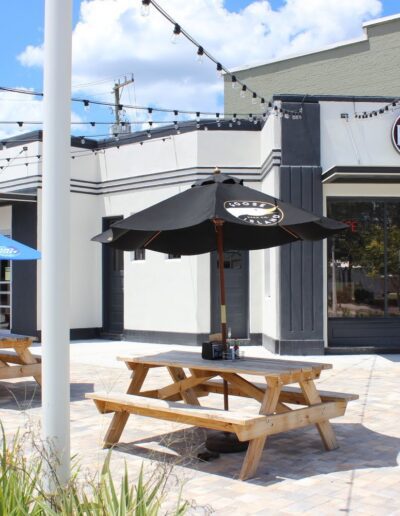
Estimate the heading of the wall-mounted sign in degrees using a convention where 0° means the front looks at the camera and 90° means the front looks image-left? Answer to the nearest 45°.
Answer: approximately 0°

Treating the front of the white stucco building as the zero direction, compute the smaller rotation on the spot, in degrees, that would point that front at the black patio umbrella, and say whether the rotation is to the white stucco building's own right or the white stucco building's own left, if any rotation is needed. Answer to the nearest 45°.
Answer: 0° — it already faces it

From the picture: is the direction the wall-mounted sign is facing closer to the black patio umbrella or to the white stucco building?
the black patio umbrella

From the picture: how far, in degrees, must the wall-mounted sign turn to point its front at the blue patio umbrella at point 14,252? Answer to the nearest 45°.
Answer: approximately 45° to its right

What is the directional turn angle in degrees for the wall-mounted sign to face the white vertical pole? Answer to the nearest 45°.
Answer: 0° — it already faces it

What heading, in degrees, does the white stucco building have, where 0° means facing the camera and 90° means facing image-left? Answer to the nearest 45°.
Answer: approximately 0°

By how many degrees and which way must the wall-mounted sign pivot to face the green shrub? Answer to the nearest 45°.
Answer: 0° — it already faces it
